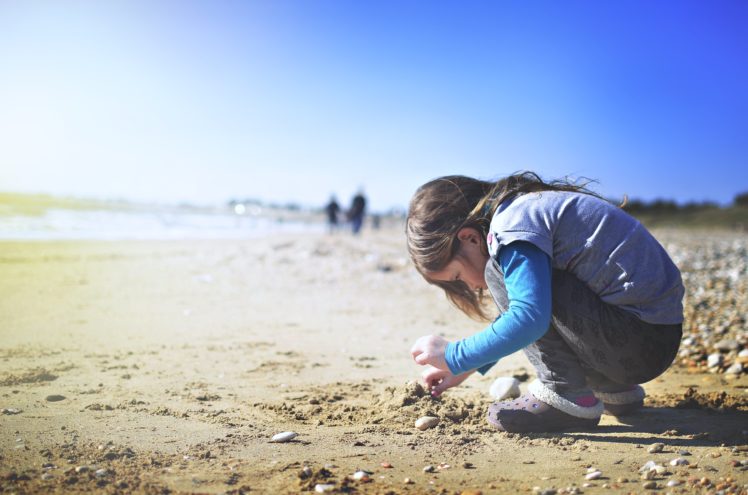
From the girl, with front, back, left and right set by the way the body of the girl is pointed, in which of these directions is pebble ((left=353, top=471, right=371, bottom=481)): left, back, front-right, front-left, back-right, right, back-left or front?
front-left

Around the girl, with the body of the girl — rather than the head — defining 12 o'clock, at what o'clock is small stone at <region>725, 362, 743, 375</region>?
The small stone is roughly at 4 o'clock from the girl.

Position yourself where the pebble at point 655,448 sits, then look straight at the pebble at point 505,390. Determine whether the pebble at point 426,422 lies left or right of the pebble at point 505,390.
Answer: left

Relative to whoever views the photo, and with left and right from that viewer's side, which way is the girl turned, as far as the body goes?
facing to the left of the viewer

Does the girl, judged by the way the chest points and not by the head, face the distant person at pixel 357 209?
no

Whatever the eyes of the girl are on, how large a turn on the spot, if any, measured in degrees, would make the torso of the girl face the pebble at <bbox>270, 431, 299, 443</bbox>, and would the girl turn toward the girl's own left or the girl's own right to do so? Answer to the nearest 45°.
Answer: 0° — they already face it

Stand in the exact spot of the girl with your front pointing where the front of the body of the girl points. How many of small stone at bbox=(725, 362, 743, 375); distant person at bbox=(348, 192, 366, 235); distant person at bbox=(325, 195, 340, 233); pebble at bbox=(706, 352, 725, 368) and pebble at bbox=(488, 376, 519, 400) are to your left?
0

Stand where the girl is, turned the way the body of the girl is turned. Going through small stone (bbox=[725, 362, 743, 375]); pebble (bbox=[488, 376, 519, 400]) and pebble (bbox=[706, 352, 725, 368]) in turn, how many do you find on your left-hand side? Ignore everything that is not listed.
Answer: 0

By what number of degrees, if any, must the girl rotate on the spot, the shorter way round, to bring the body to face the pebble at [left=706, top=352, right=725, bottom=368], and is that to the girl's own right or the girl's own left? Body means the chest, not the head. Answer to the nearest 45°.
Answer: approximately 135° to the girl's own right
